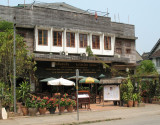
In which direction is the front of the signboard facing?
toward the camera

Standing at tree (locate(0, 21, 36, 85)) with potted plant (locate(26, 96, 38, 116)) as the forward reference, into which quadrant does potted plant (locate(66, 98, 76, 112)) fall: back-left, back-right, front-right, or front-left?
front-left

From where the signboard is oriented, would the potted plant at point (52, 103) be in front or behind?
in front

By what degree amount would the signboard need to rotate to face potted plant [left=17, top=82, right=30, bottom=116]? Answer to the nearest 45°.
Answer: approximately 45° to its right

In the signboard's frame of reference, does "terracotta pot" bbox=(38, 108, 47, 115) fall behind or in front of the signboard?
in front

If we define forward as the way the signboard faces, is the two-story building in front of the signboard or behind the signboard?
behind
